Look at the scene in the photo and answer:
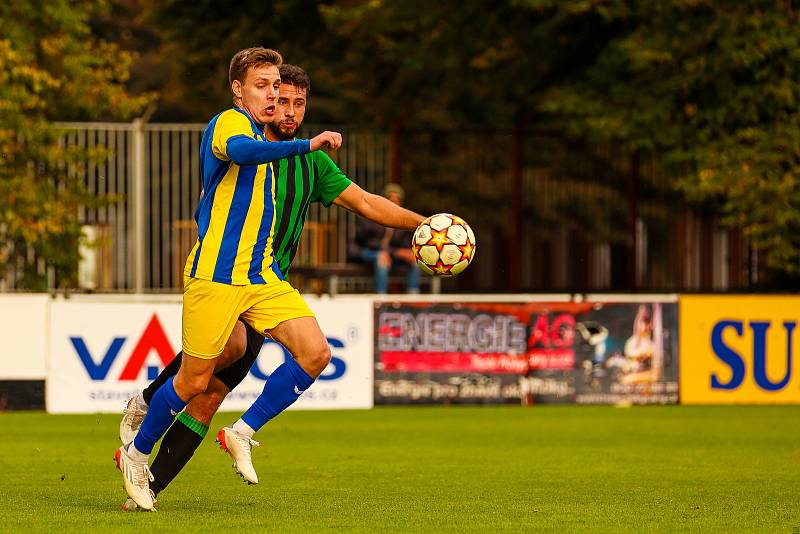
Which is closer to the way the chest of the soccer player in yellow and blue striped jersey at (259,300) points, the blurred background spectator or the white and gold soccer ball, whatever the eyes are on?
the white and gold soccer ball

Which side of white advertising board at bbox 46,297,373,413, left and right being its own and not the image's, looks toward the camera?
front

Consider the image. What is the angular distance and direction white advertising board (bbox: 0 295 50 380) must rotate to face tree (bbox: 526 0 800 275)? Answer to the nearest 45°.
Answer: approximately 90° to its left

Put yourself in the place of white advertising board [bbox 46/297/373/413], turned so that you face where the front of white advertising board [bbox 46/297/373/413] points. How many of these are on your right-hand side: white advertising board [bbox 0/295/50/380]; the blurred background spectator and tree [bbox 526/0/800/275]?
1

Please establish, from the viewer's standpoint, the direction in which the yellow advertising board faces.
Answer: facing the viewer

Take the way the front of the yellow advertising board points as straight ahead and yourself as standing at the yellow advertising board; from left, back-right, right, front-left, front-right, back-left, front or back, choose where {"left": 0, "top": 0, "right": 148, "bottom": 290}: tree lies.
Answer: right

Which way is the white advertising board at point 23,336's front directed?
toward the camera

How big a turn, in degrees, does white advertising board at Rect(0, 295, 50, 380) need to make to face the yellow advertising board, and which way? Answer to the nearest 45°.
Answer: approximately 90° to its left
